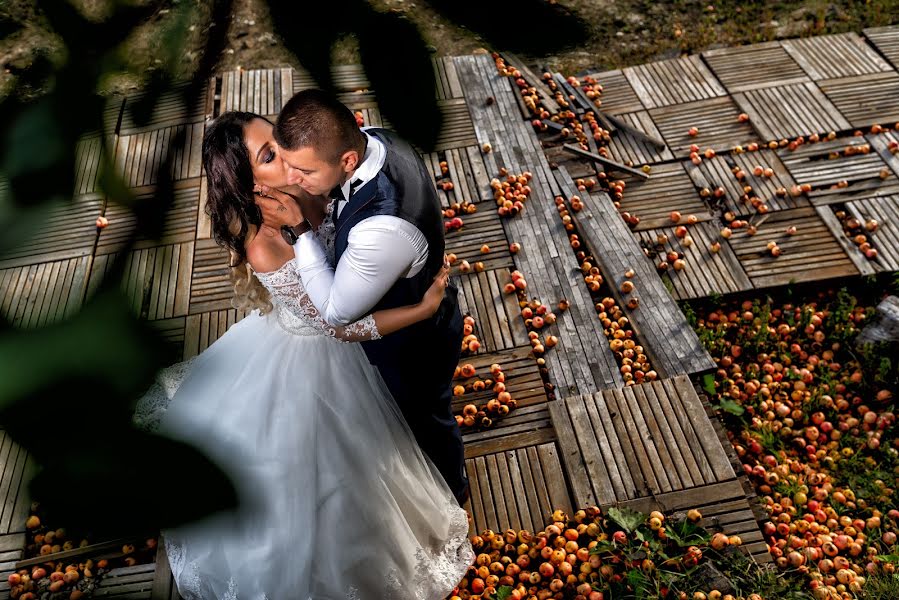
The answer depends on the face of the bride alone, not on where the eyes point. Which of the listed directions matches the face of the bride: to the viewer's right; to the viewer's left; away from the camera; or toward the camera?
to the viewer's right

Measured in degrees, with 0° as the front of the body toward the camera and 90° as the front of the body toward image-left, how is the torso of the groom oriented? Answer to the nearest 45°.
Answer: approximately 90°

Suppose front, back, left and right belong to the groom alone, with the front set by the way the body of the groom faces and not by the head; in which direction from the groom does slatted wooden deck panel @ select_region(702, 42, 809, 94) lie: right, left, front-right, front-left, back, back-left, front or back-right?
back-right

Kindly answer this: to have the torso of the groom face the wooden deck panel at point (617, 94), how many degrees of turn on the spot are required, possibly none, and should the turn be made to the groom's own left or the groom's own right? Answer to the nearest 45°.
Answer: approximately 135° to the groom's own right

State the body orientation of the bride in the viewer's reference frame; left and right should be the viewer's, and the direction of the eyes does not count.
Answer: facing to the right of the viewer

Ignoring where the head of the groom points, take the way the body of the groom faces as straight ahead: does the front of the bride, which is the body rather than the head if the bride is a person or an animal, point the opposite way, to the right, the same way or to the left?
the opposite way
